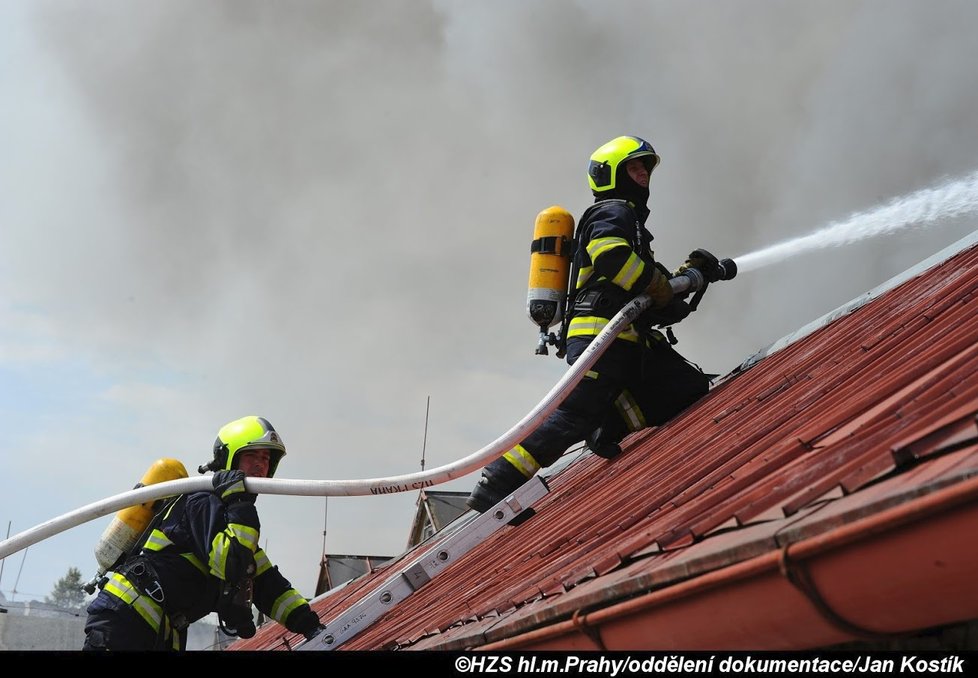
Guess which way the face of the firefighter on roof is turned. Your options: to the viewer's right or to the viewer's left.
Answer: to the viewer's right

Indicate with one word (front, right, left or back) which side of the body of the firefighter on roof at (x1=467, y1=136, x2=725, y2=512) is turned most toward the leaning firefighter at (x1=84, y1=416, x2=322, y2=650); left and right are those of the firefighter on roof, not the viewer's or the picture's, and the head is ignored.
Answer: back

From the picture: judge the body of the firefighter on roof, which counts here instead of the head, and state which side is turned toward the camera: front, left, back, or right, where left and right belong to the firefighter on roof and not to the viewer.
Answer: right

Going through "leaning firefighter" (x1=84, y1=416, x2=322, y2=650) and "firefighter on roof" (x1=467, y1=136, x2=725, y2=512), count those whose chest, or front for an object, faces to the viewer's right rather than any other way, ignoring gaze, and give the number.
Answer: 2

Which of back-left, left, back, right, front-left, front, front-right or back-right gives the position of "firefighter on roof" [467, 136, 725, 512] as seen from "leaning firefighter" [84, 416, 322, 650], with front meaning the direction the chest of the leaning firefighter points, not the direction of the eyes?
front

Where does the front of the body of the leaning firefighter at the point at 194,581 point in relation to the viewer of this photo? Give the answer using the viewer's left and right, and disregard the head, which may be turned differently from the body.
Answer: facing to the right of the viewer

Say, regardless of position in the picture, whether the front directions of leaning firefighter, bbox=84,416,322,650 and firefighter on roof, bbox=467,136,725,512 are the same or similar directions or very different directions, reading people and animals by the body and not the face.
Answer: same or similar directions
